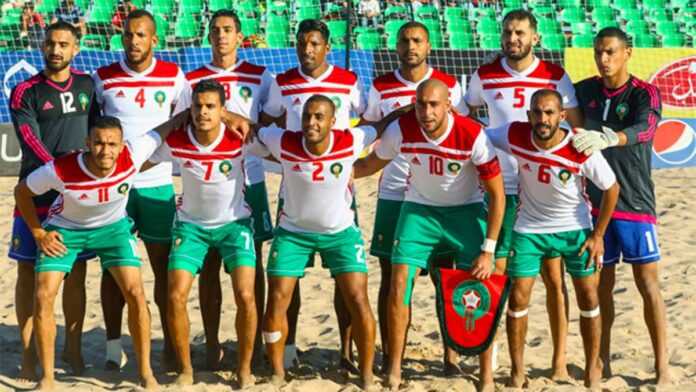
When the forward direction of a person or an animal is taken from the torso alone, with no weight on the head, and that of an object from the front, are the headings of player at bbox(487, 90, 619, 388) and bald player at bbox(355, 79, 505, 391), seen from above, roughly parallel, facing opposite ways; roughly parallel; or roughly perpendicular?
roughly parallel

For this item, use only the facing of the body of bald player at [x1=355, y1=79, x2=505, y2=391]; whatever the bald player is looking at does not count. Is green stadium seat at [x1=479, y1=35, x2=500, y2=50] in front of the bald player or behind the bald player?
behind

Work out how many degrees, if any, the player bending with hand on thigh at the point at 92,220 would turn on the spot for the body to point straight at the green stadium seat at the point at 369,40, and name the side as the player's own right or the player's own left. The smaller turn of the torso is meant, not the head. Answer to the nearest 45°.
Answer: approximately 135° to the player's own left

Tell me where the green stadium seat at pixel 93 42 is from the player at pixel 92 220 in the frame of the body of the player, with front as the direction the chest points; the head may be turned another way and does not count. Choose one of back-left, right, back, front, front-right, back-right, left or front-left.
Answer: back

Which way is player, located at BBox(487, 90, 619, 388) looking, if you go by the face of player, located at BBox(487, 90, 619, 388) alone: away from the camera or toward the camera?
toward the camera

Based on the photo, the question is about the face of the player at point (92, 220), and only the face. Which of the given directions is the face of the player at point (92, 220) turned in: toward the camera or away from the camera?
toward the camera

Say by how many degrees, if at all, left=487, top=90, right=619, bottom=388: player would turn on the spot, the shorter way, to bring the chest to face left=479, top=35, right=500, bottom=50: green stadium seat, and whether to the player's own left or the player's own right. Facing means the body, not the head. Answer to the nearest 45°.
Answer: approximately 180°

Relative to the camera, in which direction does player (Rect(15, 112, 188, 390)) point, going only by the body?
toward the camera

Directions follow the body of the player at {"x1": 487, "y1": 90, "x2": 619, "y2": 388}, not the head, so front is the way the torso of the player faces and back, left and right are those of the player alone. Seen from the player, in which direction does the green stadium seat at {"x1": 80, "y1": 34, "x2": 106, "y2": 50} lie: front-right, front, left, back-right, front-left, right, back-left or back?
back-right

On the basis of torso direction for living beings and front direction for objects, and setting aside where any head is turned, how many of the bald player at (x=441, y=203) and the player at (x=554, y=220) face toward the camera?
2

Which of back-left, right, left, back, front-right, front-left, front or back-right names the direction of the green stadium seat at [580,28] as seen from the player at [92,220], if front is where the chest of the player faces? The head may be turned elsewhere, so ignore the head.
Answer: back-left

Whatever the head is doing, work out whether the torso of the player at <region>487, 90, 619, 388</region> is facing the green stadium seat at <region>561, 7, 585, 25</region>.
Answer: no

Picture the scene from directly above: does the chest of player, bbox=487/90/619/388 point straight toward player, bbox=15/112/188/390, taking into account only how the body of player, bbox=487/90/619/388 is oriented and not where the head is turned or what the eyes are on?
no

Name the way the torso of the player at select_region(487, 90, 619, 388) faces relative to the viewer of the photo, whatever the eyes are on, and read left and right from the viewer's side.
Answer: facing the viewer

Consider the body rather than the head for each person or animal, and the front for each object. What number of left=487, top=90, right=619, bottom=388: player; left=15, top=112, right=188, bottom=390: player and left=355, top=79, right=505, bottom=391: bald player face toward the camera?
3

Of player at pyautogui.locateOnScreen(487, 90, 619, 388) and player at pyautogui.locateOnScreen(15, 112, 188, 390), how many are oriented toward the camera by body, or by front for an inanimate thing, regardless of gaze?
2

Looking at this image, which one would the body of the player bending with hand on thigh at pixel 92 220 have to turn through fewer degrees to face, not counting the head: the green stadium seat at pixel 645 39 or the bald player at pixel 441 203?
the bald player
